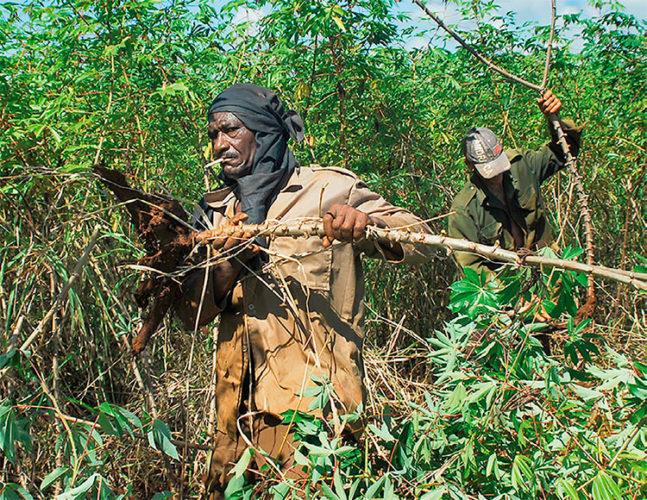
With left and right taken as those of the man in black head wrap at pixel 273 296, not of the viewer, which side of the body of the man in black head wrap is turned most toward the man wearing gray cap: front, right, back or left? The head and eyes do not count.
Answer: back

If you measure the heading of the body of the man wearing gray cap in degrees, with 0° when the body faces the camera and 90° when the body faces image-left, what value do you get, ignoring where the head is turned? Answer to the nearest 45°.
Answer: approximately 0°

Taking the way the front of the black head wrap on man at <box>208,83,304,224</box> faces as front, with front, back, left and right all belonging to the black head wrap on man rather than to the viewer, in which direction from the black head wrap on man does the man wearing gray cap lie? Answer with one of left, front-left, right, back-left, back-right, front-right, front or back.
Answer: back

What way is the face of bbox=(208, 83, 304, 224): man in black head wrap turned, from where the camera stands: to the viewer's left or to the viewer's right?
to the viewer's left

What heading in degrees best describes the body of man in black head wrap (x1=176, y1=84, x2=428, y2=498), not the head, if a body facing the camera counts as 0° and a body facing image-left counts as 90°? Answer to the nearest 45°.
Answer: approximately 45°

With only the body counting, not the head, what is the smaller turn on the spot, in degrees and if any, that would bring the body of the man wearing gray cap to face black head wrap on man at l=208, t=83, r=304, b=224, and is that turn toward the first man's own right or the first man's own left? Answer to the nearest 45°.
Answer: approximately 45° to the first man's own right
